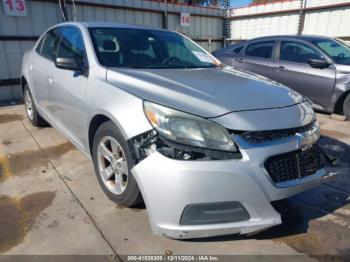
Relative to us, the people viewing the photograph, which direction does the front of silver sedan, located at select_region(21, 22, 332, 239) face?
facing the viewer and to the right of the viewer
